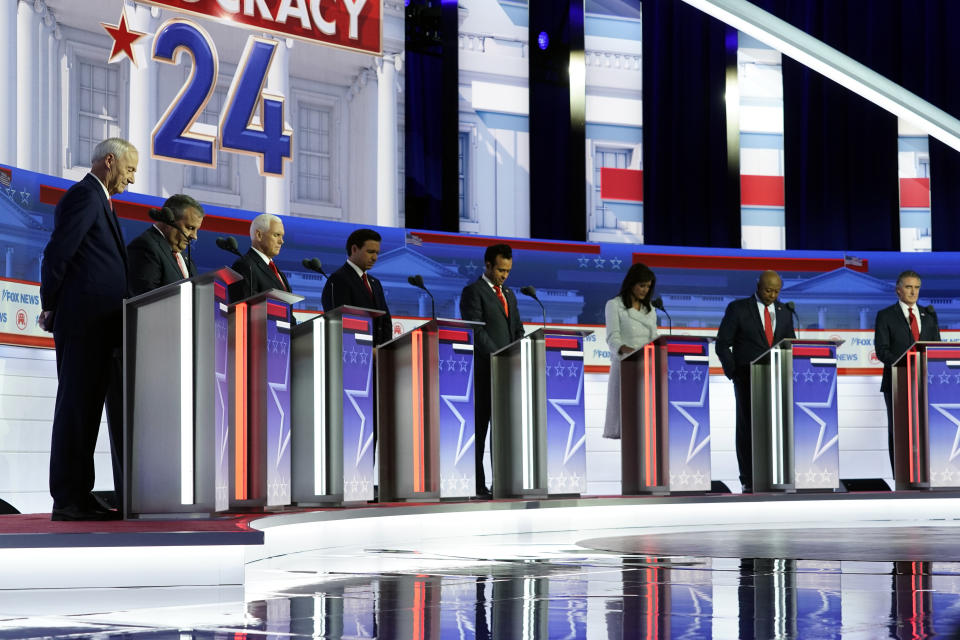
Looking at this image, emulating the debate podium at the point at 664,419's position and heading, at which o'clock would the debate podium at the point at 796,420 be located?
the debate podium at the point at 796,420 is roughly at 9 o'clock from the debate podium at the point at 664,419.

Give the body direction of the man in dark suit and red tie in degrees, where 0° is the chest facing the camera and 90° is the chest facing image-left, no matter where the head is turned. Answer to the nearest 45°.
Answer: approximately 315°

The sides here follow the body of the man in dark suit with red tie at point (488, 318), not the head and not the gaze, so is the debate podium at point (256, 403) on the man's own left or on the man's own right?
on the man's own right

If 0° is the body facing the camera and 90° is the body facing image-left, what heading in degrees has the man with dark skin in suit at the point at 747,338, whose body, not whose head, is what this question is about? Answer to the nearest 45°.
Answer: approximately 315°

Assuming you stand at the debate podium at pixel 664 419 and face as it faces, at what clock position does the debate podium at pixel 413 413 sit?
the debate podium at pixel 413 413 is roughly at 3 o'clock from the debate podium at pixel 664 419.

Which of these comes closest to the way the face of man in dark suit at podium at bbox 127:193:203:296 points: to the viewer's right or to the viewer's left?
to the viewer's right

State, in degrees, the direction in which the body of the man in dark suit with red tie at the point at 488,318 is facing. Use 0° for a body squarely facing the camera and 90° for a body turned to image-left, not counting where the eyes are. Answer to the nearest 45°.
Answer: approximately 315°

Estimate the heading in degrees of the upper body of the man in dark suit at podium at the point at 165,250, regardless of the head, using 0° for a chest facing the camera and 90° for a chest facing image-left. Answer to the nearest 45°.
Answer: approximately 315°
